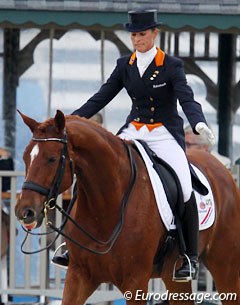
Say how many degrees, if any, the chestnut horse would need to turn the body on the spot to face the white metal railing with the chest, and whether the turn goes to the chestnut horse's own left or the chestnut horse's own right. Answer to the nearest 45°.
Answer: approximately 135° to the chestnut horse's own right

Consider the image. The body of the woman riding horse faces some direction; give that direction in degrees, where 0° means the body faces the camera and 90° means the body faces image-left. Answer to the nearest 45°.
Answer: approximately 45°
